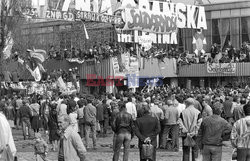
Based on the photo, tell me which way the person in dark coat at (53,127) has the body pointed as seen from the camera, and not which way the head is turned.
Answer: away from the camera

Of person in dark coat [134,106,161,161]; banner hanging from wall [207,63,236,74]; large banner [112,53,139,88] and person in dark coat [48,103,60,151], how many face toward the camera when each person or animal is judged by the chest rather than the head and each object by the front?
2

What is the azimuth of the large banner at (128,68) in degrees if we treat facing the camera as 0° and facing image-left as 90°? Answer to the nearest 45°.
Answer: approximately 0°

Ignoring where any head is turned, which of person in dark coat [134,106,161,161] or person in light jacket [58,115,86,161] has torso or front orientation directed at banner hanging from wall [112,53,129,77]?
the person in dark coat

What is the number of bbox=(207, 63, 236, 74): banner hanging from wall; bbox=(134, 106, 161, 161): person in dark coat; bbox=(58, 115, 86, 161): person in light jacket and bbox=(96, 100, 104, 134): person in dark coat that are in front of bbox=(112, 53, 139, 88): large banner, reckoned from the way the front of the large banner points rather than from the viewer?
3

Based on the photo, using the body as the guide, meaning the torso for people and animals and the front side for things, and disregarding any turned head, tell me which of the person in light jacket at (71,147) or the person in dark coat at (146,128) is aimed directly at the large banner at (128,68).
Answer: the person in dark coat

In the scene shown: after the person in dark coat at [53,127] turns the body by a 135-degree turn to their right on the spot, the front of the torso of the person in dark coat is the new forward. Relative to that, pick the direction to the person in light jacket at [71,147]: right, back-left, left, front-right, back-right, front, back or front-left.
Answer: front-right

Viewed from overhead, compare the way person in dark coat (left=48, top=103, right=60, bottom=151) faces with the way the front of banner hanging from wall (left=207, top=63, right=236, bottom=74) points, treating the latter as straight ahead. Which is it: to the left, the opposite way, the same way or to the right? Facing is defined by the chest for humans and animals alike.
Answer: the opposite way

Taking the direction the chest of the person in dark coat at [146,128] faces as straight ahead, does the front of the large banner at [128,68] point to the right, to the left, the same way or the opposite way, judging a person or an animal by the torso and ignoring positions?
the opposite way
